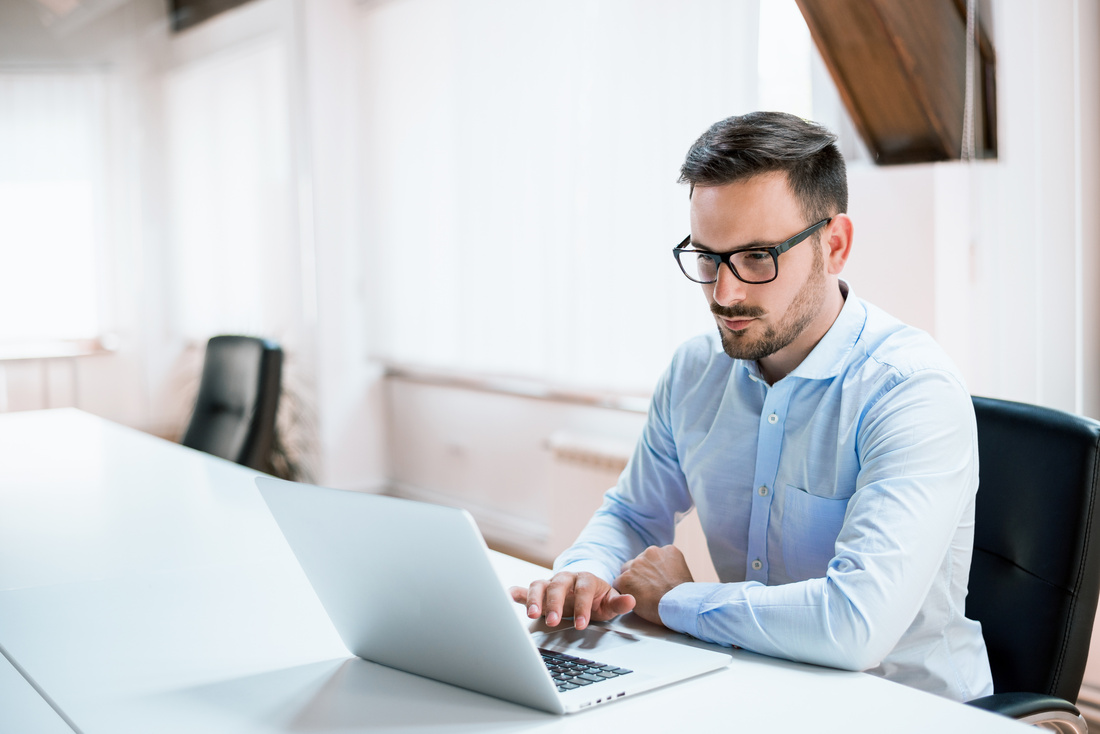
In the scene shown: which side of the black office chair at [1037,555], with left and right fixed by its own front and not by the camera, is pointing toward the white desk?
front

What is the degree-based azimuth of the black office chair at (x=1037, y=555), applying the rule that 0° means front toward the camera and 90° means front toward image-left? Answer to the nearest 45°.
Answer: approximately 45°

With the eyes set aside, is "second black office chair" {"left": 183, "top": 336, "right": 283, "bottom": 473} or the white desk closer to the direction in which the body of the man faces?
the white desk

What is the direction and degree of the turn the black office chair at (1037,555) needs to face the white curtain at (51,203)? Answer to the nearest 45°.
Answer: approximately 90° to its right

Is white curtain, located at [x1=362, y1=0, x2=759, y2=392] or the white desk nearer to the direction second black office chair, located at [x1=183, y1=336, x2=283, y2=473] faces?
the white desk

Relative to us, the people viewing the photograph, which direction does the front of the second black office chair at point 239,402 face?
facing the viewer and to the left of the viewer

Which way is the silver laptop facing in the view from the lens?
facing away from the viewer and to the right of the viewer

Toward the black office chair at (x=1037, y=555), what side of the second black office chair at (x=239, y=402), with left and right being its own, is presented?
left

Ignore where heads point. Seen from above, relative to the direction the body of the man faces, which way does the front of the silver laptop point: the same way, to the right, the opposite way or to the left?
the opposite way
